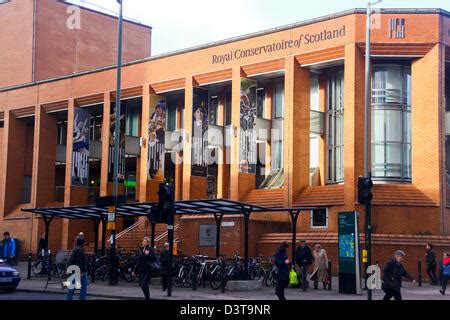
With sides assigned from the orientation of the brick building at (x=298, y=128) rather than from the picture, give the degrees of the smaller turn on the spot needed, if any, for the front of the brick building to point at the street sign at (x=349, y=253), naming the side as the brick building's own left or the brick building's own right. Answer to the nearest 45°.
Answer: approximately 45° to the brick building's own left

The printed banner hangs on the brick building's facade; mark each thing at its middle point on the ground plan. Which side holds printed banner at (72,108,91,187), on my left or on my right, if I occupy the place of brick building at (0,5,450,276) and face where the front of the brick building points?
on my right

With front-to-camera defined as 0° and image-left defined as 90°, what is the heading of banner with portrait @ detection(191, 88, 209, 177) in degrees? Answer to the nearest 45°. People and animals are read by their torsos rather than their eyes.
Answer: approximately 315°
